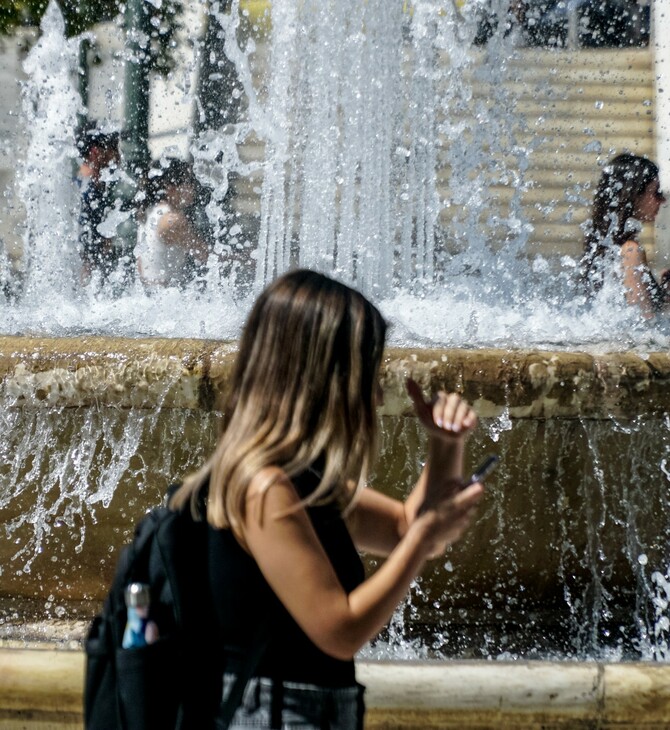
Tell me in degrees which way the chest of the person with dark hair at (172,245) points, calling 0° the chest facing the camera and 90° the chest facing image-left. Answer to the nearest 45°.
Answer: approximately 315°

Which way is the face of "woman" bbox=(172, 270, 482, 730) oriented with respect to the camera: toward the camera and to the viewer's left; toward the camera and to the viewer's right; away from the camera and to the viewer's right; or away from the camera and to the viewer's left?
away from the camera and to the viewer's right

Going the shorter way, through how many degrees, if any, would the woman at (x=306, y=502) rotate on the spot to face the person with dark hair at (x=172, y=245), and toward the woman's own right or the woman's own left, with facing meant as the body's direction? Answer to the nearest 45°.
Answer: approximately 90° to the woman's own left

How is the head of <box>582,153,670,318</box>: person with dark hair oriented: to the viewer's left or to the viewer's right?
to the viewer's right

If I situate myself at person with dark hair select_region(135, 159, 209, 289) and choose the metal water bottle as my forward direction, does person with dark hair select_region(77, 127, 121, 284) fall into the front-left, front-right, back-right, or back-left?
back-right

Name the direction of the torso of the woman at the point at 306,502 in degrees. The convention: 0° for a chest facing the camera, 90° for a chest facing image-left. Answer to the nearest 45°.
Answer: approximately 270°

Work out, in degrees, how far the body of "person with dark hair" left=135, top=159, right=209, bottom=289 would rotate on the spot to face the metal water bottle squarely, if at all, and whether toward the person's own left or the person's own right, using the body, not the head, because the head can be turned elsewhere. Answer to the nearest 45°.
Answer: approximately 45° to the person's own right

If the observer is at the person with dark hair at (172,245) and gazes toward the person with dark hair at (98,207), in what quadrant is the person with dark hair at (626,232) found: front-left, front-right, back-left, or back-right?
back-right

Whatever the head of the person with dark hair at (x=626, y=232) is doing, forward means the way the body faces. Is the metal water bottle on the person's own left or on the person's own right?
on the person's own right

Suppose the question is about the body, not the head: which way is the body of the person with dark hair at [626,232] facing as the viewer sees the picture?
to the viewer's right
